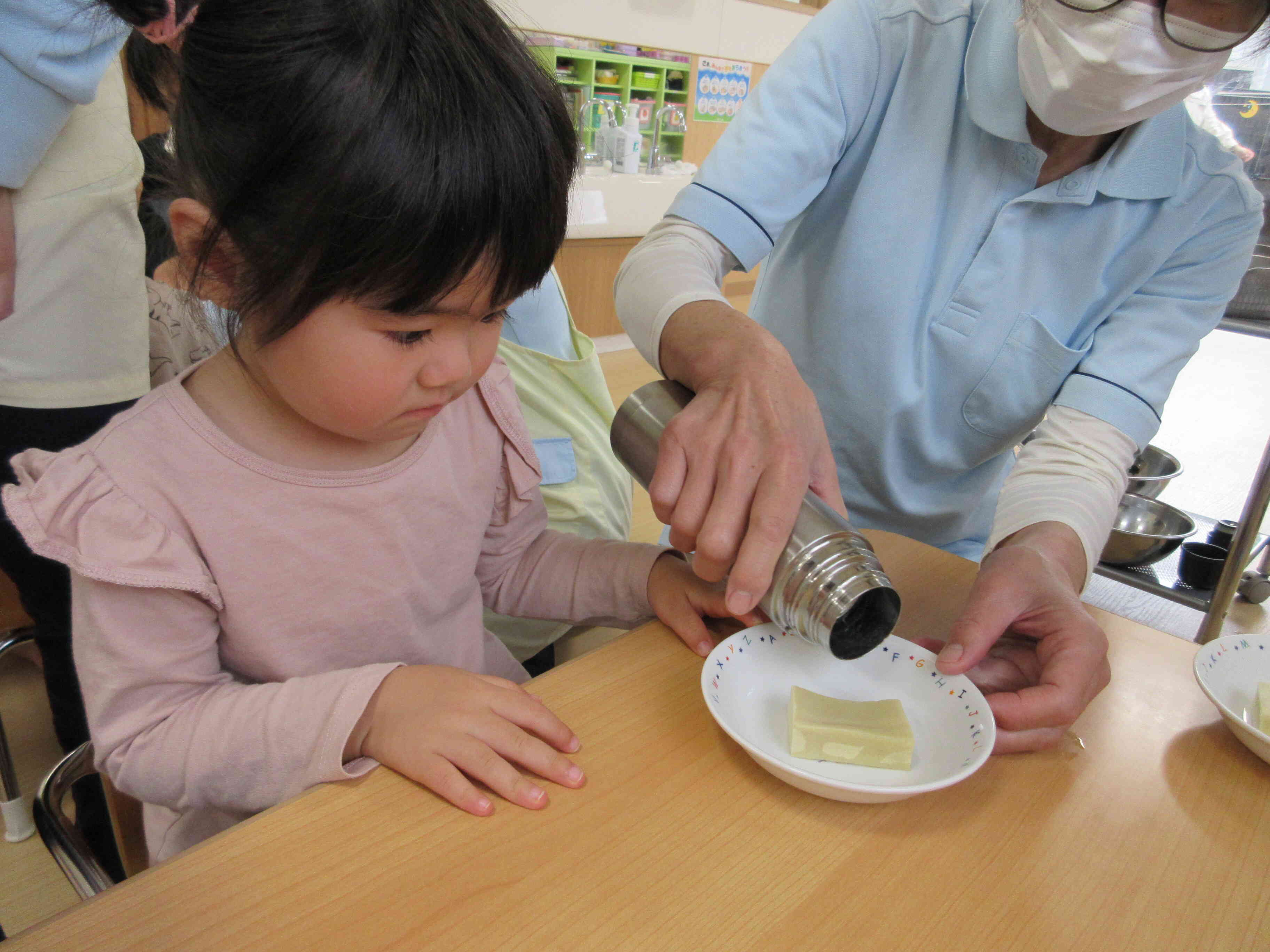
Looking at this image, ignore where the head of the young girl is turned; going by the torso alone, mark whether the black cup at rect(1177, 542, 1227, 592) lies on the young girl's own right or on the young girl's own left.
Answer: on the young girl's own left

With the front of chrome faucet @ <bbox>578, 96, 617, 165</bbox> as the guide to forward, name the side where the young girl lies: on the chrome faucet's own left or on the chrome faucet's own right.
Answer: on the chrome faucet's own right

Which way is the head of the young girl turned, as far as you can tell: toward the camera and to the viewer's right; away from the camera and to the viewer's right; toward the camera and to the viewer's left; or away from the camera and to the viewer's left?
toward the camera and to the viewer's right

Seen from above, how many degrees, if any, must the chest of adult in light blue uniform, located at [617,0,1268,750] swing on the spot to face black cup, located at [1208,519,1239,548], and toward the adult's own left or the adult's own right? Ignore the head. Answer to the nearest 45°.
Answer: approximately 135° to the adult's own left
